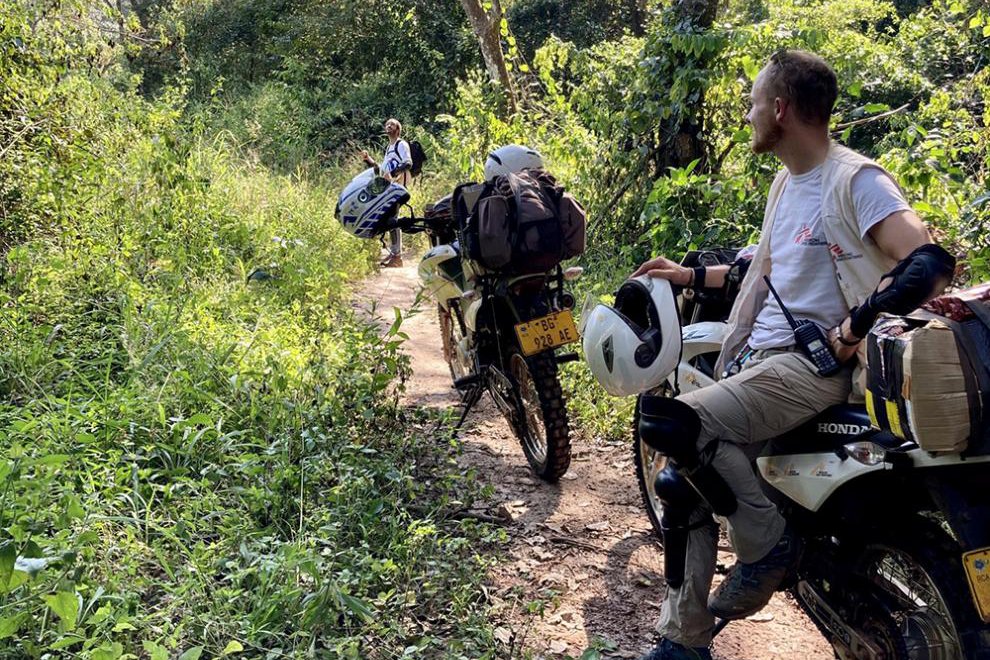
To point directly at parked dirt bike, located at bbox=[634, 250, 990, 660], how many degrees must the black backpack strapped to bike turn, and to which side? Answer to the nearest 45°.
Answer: approximately 45° to its left

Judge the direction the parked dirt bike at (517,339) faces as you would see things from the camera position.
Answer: facing away from the viewer and to the left of the viewer

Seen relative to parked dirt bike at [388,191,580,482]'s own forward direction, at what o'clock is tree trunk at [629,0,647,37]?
The tree trunk is roughly at 2 o'clock from the parked dirt bike.

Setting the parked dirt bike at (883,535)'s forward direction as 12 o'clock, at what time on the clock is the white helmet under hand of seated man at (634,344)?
The white helmet under hand of seated man is roughly at 11 o'clock from the parked dirt bike.

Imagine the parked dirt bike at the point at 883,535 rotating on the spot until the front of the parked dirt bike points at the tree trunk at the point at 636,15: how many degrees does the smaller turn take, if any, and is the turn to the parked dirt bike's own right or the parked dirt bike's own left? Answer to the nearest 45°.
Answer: approximately 45° to the parked dirt bike's own right

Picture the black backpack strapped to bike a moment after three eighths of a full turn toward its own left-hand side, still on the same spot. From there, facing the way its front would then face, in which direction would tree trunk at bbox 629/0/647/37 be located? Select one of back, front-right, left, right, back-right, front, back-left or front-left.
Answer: front-left

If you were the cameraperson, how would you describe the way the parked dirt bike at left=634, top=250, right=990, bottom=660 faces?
facing away from the viewer and to the left of the viewer

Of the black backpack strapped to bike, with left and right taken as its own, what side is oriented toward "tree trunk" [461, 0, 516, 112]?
back
